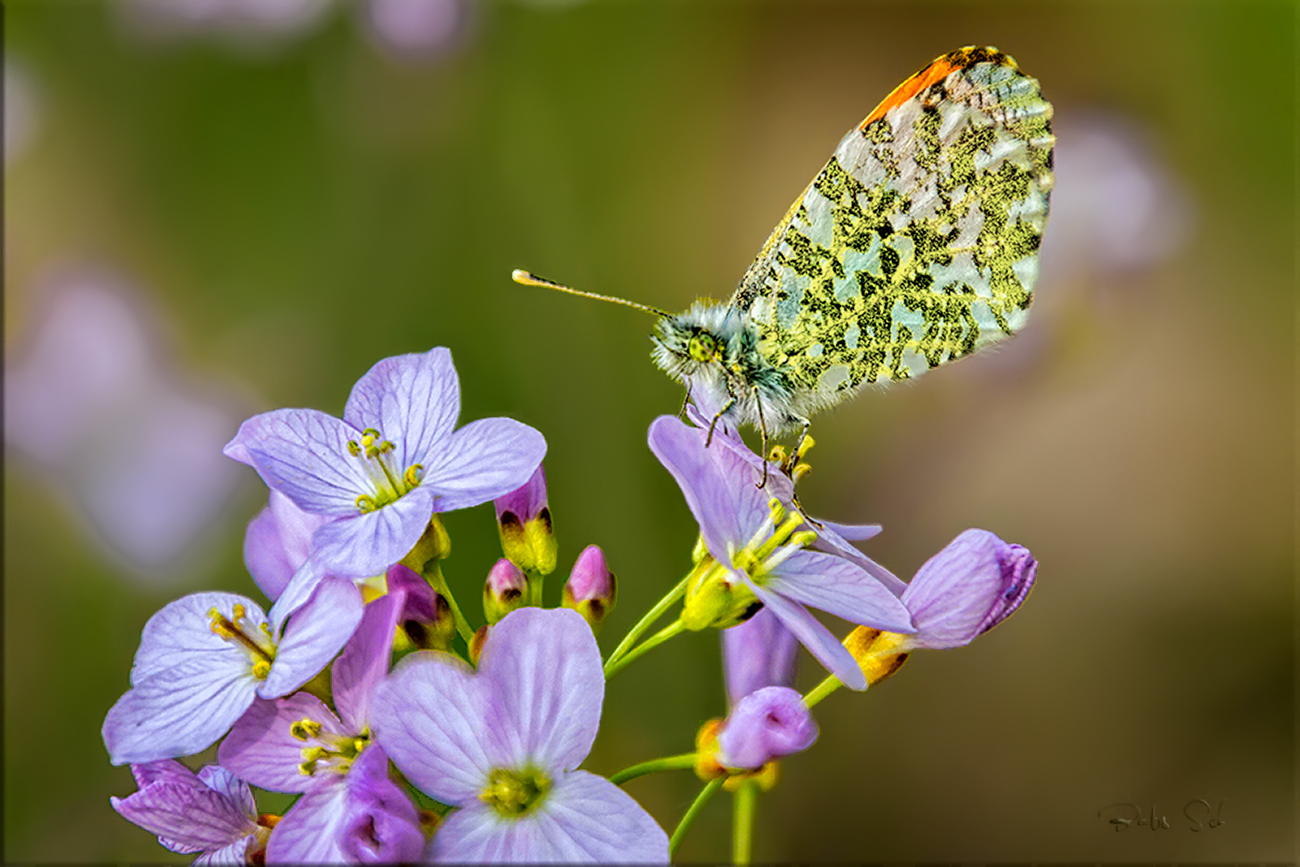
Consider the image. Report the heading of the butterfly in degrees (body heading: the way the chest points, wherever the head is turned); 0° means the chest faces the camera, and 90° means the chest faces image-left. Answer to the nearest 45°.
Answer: approximately 90°

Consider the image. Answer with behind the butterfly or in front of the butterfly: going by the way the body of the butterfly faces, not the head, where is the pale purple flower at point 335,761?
in front

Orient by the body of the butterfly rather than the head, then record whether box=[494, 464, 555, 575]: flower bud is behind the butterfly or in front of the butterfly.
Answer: in front

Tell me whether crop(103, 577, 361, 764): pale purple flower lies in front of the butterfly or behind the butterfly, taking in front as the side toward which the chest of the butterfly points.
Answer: in front

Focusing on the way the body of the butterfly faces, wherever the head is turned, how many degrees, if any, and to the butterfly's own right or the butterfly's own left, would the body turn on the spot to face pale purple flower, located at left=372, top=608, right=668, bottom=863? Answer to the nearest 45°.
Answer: approximately 45° to the butterfly's own left
